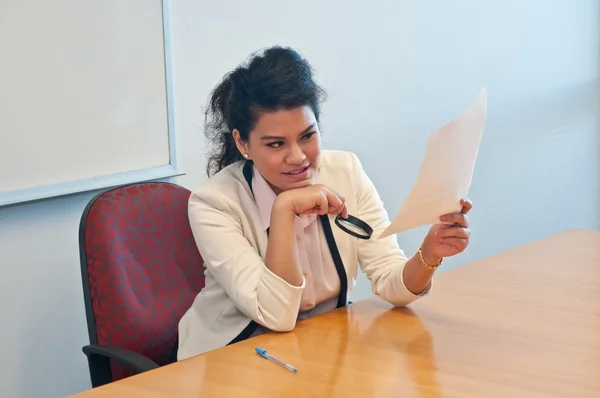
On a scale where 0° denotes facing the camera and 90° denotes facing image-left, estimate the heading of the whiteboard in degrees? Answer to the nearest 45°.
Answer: approximately 315°

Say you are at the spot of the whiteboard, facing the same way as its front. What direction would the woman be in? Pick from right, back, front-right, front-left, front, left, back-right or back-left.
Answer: front

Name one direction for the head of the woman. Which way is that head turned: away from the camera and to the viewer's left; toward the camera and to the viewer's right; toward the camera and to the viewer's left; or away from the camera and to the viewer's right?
toward the camera and to the viewer's right

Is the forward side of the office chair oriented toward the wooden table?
yes

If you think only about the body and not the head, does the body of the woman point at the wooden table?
yes

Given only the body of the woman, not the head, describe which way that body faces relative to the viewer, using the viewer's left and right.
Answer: facing the viewer and to the right of the viewer

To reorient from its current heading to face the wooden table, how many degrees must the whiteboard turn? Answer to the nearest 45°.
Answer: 0° — it already faces it
